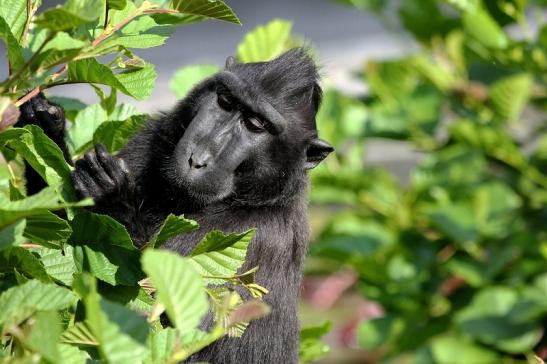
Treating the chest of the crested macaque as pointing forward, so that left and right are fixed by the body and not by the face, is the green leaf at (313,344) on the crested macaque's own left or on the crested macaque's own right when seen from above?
on the crested macaque's own left

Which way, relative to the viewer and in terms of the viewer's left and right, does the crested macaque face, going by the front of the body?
facing the viewer and to the left of the viewer

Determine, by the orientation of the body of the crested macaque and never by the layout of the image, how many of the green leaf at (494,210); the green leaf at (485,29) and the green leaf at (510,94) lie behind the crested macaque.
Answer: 3

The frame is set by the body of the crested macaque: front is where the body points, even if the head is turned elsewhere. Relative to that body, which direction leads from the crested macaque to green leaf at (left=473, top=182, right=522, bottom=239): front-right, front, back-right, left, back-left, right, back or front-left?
back

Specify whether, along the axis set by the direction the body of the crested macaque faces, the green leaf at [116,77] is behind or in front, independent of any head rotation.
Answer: in front

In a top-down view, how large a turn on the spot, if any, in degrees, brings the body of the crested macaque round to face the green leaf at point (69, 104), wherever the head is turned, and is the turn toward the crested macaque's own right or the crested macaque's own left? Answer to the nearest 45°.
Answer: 0° — it already faces it

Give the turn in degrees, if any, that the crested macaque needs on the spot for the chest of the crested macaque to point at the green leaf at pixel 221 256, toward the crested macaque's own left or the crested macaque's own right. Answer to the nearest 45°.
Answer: approximately 45° to the crested macaque's own left

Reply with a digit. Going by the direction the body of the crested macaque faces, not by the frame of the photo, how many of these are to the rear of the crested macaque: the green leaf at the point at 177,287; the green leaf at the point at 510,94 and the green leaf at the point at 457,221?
2

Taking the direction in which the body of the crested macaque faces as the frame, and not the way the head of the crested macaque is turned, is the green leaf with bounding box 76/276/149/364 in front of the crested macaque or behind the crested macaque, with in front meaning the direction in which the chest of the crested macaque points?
in front

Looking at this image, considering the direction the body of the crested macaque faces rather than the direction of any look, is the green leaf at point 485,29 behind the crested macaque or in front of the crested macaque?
behind
